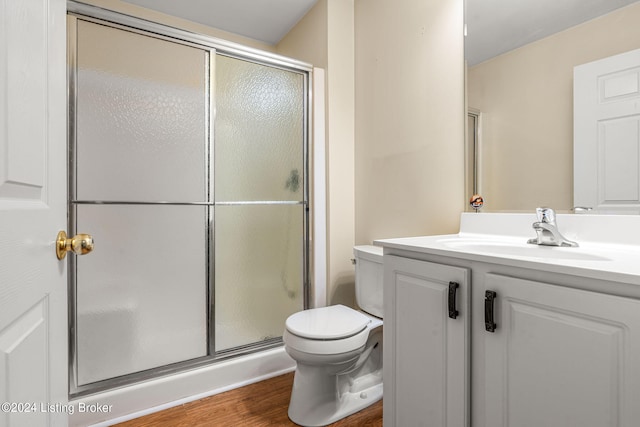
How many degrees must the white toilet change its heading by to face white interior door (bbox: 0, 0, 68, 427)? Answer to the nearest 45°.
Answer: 0° — it already faces it

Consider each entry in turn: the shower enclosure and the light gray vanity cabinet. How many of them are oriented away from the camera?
0

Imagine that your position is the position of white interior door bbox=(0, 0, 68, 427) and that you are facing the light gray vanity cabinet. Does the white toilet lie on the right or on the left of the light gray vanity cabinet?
left

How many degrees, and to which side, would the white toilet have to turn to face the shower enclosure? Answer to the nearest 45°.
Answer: approximately 45° to its right

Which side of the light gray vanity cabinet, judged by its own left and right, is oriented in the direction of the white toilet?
right

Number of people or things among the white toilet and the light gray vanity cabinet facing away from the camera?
0

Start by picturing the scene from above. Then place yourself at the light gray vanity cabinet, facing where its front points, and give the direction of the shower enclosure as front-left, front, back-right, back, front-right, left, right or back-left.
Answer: front-right

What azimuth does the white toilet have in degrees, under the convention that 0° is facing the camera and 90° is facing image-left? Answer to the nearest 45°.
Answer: approximately 45°

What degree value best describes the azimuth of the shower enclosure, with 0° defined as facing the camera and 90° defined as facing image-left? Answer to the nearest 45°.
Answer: approximately 315°
